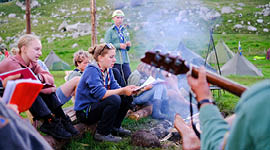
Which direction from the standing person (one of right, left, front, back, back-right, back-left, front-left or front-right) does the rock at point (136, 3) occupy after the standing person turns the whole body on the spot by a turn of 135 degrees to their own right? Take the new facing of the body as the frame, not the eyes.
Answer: right

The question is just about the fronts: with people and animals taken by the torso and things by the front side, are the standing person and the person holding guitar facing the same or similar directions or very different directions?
very different directions

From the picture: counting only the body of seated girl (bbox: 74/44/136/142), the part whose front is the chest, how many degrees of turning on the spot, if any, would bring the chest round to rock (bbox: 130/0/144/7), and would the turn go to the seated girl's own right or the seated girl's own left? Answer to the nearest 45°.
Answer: approximately 90° to the seated girl's own left

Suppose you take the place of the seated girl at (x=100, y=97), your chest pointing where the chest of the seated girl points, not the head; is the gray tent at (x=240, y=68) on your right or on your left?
on your left

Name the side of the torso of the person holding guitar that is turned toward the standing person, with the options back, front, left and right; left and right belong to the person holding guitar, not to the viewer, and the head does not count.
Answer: front

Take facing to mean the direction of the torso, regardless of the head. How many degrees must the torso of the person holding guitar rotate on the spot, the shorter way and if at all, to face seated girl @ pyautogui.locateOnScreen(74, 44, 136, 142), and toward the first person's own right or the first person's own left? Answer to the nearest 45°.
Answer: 0° — they already face them

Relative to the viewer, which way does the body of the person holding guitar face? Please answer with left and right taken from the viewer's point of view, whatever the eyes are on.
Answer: facing away from the viewer and to the left of the viewer

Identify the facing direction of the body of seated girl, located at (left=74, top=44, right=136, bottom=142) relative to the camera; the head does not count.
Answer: to the viewer's right

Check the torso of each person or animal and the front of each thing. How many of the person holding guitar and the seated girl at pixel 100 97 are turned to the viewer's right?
1

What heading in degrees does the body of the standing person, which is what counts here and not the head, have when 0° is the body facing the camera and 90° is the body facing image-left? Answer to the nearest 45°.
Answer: approximately 315°
